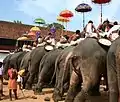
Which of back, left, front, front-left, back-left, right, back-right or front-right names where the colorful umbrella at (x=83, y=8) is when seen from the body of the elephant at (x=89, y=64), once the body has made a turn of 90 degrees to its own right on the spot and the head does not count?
back-left
